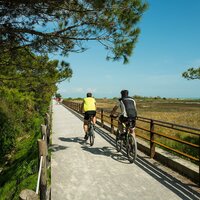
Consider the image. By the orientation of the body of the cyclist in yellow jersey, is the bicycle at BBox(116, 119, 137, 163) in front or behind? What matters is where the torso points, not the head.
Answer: behind

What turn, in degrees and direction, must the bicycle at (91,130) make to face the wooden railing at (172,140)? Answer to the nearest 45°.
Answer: approximately 90° to its right

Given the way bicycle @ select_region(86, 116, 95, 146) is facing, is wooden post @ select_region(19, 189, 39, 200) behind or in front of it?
behind

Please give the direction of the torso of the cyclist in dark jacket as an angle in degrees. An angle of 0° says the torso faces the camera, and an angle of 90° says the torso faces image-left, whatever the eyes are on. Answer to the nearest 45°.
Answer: approximately 135°

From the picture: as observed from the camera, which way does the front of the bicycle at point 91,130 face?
facing away from the viewer

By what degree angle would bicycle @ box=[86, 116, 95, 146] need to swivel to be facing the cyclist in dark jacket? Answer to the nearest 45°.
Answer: approximately 135° to its right

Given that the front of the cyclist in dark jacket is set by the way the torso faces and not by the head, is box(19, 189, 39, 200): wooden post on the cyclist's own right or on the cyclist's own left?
on the cyclist's own left

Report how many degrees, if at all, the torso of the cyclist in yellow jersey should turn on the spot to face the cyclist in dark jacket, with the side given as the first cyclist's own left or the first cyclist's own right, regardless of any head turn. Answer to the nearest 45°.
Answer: approximately 135° to the first cyclist's own right

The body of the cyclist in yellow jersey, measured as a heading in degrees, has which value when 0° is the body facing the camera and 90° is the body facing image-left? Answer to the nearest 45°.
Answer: approximately 180°
